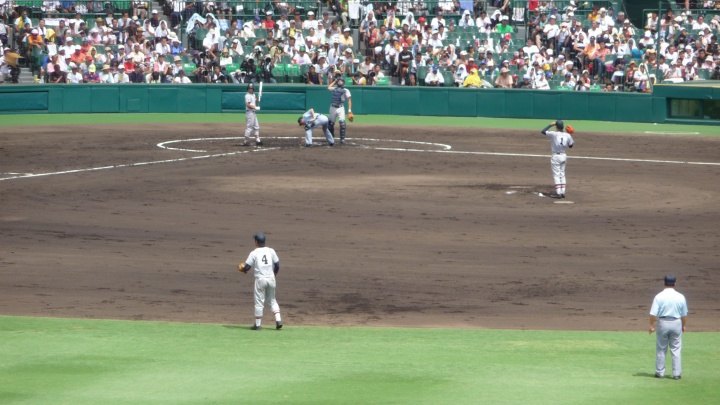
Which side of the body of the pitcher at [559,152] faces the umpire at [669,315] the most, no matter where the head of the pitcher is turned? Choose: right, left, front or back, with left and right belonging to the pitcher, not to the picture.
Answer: back

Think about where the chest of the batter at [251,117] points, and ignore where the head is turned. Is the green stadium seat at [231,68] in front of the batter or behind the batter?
behind

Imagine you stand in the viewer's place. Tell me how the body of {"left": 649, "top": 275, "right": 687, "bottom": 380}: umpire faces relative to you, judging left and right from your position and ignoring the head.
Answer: facing away from the viewer

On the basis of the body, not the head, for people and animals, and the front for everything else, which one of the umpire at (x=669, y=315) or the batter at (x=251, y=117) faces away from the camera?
the umpire
